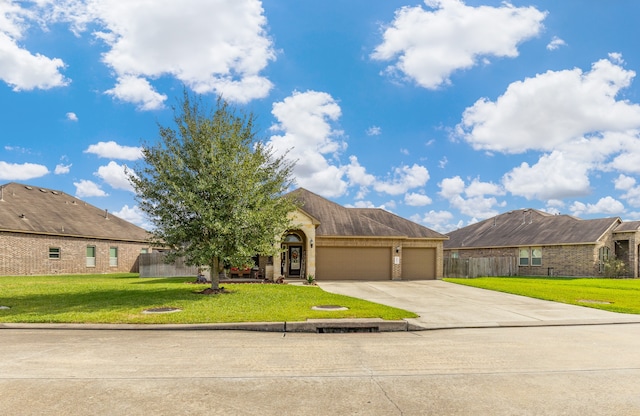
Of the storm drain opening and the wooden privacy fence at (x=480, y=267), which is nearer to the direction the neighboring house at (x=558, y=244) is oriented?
the storm drain opening

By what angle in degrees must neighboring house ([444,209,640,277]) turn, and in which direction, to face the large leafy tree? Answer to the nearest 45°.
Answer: approximately 45° to its right

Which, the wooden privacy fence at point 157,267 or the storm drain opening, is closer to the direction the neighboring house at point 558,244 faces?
the storm drain opening

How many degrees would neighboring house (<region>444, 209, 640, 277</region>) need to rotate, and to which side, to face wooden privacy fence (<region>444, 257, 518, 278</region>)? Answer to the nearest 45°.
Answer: approximately 90° to its right

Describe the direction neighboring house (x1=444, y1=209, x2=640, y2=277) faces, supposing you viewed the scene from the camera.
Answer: facing the viewer and to the right of the viewer

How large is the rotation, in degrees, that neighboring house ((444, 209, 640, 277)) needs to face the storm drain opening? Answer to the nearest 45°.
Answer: approximately 45° to its right

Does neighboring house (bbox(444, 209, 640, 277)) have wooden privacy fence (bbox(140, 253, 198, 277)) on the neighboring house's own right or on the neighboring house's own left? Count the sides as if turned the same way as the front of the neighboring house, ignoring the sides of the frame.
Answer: on the neighboring house's own right

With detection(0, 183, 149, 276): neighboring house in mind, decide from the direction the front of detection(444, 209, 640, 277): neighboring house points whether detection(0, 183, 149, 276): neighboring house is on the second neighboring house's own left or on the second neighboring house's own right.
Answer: on the second neighboring house's own right
